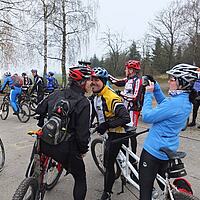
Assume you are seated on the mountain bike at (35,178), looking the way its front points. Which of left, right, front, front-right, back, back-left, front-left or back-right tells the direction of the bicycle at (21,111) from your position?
back-right

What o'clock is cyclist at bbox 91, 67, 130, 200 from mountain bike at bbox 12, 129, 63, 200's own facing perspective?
The cyclist is roughly at 7 o'clock from the mountain bike.

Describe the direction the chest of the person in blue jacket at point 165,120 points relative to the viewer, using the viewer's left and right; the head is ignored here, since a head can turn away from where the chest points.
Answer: facing to the left of the viewer

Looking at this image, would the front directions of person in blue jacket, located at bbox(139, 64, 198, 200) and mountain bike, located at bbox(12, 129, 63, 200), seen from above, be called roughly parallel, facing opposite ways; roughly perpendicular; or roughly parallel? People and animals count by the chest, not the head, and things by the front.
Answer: roughly perpendicular

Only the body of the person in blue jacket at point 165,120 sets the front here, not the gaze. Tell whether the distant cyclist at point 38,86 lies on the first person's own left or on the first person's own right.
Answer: on the first person's own right

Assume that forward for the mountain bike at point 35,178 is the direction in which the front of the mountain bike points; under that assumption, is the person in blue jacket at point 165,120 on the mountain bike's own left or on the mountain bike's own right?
on the mountain bike's own left

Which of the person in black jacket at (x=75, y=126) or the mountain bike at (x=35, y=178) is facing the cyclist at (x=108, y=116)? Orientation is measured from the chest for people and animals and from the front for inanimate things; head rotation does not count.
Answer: the person in black jacket

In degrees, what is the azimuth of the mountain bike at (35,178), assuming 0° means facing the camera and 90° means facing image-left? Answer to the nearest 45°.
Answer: approximately 45°

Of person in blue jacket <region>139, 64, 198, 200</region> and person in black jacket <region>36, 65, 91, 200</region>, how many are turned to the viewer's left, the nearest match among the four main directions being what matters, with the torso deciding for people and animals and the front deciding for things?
1

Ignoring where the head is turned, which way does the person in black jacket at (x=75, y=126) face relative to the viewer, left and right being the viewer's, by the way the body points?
facing away from the viewer and to the right of the viewer

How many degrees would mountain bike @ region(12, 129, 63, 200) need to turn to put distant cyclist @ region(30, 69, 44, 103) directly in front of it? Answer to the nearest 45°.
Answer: approximately 135° to its right

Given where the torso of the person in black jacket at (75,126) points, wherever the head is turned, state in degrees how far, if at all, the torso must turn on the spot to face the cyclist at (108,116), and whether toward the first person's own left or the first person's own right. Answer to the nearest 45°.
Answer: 0° — they already face them

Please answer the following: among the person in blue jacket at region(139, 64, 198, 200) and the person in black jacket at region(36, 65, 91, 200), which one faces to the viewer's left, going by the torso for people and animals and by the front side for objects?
the person in blue jacket
